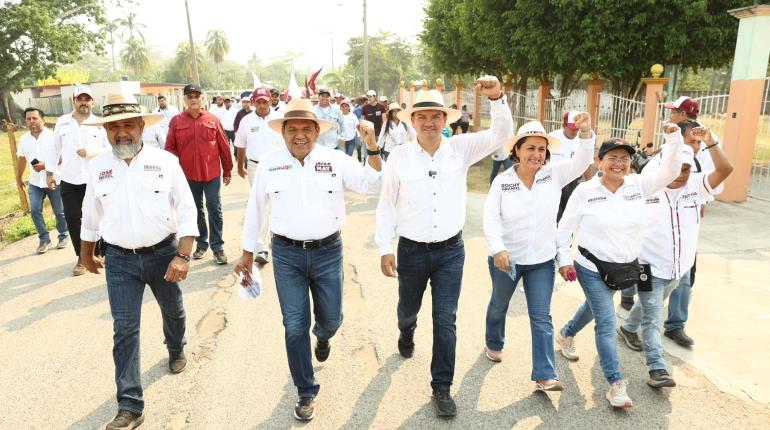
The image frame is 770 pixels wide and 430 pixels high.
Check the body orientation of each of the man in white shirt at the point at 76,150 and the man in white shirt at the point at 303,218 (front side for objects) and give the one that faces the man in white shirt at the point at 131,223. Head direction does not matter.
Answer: the man in white shirt at the point at 76,150

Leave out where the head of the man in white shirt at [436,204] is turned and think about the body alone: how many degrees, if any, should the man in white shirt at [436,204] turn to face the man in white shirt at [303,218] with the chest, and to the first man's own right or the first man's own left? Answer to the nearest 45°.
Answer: approximately 90° to the first man's own right

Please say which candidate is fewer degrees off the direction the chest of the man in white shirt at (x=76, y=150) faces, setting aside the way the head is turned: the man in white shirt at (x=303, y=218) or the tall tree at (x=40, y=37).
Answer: the man in white shirt

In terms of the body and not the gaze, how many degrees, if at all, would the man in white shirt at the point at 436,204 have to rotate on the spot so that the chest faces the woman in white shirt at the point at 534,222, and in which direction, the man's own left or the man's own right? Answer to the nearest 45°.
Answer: approximately 90° to the man's own left

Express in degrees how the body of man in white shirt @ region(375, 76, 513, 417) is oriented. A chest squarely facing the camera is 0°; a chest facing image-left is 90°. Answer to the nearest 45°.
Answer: approximately 0°

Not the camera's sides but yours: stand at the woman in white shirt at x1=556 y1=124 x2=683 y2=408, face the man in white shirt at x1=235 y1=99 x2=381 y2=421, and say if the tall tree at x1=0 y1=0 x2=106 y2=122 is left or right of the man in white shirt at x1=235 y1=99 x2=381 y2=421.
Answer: right

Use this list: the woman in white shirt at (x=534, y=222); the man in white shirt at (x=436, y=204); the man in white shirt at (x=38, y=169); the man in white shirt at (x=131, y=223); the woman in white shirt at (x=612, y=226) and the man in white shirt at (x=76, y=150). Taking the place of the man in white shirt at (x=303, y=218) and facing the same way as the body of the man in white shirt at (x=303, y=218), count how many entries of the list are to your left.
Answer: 3

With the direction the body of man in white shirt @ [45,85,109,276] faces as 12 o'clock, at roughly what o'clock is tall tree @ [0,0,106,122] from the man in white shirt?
The tall tree is roughly at 6 o'clock from the man in white shirt.

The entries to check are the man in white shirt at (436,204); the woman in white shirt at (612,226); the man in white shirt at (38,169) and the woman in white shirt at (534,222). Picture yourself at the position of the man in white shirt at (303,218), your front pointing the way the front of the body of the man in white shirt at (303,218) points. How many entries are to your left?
3
